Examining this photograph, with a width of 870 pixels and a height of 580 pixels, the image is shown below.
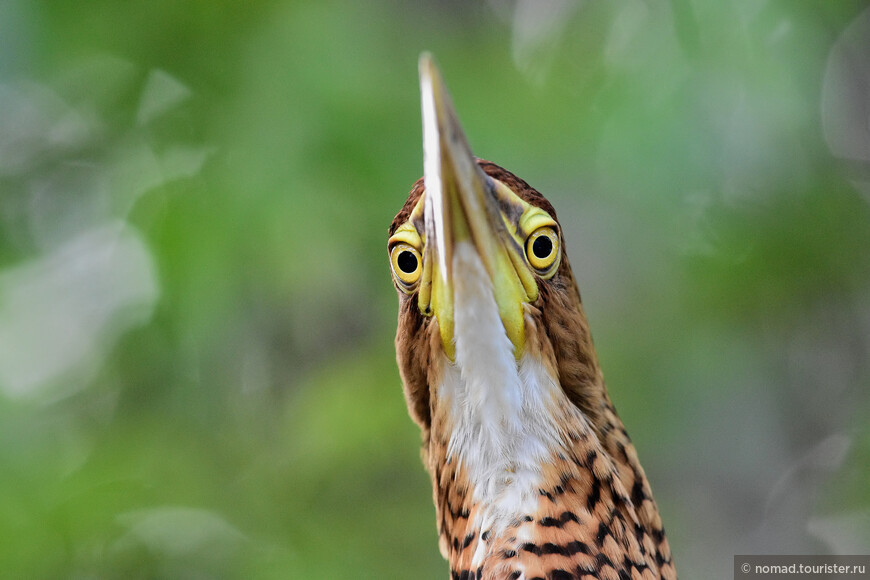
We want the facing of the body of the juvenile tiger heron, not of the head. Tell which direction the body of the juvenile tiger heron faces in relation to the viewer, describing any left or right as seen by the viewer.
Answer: facing the viewer
